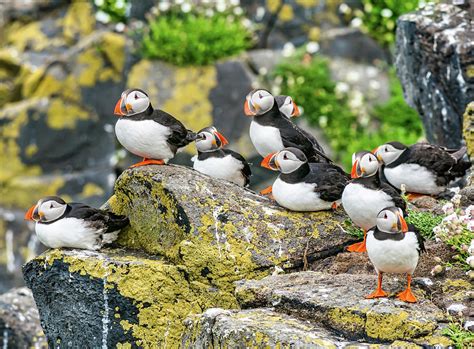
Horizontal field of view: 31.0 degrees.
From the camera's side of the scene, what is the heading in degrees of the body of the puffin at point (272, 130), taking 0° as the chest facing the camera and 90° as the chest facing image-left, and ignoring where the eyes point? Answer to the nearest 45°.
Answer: approximately 45°

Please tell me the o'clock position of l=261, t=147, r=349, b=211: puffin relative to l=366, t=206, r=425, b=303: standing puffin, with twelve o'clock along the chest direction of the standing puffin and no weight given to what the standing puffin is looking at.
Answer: The puffin is roughly at 5 o'clock from the standing puffin.

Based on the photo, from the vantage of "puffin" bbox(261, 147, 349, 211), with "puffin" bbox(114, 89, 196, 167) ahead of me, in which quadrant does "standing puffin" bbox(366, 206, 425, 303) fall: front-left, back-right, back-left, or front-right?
back-left

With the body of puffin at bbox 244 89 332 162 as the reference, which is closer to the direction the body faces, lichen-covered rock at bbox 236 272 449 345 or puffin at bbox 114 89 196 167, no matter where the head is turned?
the puffin

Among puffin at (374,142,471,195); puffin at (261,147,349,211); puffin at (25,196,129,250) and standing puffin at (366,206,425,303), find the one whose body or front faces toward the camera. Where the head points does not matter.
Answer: the standing puffin

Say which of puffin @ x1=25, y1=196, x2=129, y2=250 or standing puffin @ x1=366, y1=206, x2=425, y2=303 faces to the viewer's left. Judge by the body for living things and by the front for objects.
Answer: the puffin

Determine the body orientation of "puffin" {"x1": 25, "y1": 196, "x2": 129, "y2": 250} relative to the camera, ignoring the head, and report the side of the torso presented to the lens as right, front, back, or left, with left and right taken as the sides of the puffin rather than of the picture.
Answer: left

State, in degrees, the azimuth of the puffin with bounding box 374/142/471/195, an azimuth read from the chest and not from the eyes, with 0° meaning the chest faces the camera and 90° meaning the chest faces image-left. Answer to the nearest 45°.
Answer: approximately 90°

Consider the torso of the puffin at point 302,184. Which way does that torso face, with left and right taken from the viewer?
facing to the left of the viewer

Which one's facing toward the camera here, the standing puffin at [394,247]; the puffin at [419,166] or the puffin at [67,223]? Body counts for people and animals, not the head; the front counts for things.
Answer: the standing puffin

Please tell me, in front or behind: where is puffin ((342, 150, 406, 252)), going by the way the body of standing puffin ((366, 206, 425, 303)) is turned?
behind

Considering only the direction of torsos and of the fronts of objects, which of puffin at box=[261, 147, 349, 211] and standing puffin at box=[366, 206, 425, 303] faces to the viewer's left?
the puffin
